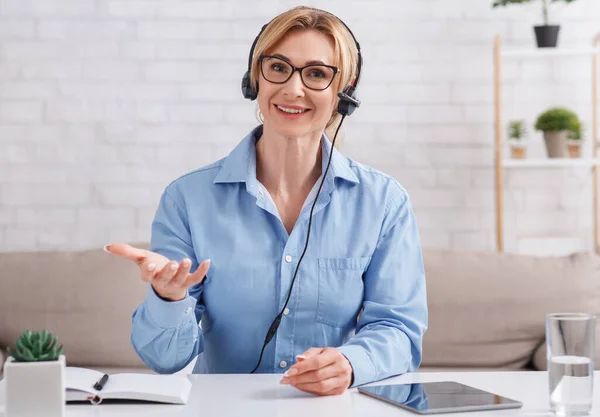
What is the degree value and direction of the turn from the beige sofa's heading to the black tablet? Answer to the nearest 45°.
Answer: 0° — it already faces it

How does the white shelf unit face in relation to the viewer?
toward the camera

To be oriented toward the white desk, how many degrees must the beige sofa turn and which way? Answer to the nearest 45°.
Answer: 0° — it already faces it

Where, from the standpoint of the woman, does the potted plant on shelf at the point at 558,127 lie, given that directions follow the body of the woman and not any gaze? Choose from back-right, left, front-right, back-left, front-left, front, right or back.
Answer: back-left

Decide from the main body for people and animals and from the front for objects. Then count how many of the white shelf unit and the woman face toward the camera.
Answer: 2

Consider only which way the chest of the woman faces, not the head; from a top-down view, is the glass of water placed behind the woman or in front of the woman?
in front

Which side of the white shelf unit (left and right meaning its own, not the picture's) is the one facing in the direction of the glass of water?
front

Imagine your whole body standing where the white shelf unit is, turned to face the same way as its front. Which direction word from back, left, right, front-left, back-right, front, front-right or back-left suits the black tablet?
front

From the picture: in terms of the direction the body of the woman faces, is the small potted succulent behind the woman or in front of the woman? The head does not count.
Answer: in front

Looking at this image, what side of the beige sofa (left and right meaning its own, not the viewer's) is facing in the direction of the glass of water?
front

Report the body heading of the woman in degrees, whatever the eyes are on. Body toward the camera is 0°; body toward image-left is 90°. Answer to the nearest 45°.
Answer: approximately 0°
